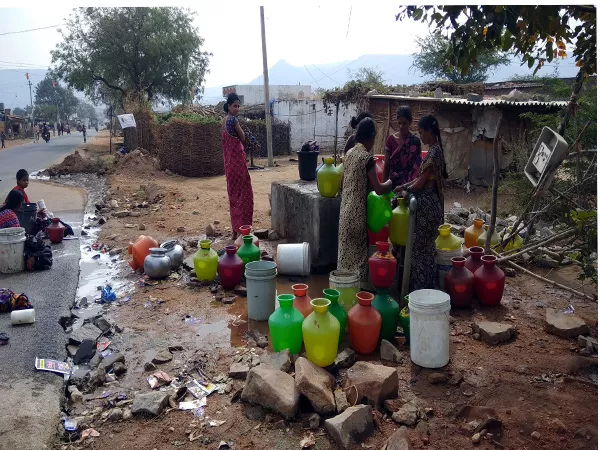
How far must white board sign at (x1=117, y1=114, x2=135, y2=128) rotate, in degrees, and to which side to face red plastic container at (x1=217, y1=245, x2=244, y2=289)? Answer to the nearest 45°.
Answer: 0° — it already faces it

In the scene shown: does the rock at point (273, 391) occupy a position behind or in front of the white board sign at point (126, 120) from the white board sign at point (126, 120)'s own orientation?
in front

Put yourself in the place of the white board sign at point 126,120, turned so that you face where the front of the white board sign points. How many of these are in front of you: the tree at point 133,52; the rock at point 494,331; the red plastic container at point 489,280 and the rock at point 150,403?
3

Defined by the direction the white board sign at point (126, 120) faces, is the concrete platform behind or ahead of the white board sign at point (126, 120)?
ahead

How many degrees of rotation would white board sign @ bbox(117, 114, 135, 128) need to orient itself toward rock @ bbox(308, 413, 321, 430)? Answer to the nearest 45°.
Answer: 0° — it already faces it

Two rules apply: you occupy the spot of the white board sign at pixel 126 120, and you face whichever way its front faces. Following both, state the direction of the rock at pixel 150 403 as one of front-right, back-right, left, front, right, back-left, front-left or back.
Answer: front

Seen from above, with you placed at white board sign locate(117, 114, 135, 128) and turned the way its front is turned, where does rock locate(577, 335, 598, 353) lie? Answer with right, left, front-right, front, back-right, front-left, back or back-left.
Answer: front

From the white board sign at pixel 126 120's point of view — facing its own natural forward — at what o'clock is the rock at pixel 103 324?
The rock is roughly at 12 o'clock from the white board sign.

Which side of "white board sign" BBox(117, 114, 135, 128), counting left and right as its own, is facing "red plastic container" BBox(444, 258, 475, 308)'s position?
front

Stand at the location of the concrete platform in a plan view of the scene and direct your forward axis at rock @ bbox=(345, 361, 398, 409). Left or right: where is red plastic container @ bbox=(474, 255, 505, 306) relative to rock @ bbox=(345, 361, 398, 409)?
left

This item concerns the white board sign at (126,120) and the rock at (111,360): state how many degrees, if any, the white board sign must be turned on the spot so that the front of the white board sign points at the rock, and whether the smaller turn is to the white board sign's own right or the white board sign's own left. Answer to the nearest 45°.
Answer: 0° — it already faces it

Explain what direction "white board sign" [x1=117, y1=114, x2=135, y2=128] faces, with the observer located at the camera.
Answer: facing the viewer

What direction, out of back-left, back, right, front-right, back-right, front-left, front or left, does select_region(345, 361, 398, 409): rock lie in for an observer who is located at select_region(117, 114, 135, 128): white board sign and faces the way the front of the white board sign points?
front

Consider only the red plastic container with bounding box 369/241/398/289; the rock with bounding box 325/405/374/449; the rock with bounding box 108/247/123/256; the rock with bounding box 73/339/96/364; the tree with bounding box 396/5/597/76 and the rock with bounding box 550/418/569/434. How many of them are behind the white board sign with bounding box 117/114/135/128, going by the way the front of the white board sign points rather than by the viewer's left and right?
0

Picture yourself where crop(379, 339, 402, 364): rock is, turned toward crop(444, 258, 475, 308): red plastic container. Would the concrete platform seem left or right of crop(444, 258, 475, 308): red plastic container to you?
left

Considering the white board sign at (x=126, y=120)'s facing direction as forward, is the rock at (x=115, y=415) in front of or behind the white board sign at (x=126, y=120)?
in front

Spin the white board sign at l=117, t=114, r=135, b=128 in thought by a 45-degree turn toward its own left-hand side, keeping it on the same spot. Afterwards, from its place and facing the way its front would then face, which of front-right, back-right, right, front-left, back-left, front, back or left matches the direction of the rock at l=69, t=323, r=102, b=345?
front-right
